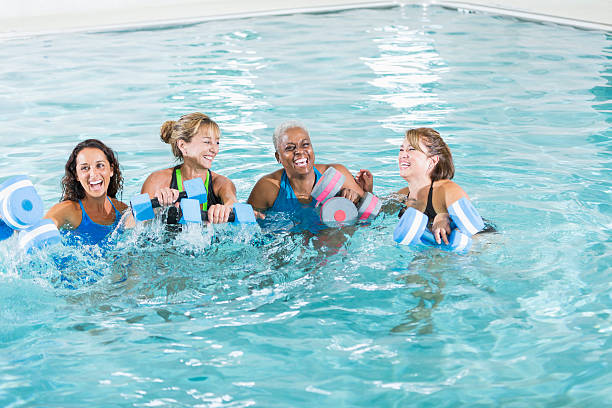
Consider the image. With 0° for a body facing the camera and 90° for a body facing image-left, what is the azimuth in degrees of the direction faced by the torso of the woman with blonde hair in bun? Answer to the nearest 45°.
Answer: approximately 0°

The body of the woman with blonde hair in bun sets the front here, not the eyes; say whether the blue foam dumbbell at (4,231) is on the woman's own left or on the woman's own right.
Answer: on the woman's own right

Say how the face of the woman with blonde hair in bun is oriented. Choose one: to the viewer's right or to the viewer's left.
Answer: to the viewer's right

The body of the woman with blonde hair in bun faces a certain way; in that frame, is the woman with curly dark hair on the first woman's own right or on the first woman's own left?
on the first woman's own right
